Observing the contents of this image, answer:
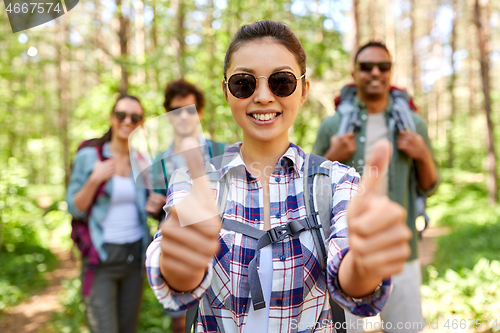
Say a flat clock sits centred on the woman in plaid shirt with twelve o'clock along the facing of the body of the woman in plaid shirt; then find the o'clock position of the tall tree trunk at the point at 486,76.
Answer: The tall tree trunk is roughly at 7 o'clock from the woman in plaid shirt.

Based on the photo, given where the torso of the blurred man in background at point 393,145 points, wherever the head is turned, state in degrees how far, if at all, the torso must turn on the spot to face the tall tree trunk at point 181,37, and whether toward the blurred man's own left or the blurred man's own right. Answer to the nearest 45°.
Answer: approximately 135° to the blurred man's own right

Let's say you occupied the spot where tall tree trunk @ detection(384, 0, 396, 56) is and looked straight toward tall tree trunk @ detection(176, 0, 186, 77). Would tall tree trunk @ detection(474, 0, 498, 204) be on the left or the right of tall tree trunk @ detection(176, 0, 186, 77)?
left

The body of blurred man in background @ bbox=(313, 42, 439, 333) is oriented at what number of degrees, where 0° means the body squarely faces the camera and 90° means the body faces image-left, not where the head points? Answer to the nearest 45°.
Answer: approximately 0°

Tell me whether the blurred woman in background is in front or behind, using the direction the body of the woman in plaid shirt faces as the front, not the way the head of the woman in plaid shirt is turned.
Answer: behind

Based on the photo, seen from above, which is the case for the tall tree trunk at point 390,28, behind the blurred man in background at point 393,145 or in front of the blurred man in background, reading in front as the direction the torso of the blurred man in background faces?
behind

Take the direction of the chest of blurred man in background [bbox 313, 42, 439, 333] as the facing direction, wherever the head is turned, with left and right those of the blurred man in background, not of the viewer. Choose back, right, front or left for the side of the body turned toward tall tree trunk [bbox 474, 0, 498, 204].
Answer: back

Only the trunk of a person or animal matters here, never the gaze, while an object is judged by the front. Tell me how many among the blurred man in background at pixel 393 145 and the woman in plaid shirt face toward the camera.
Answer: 2

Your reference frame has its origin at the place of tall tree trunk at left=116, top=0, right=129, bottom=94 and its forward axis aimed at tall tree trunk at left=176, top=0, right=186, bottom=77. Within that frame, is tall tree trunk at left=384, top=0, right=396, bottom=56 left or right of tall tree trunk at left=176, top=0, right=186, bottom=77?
left

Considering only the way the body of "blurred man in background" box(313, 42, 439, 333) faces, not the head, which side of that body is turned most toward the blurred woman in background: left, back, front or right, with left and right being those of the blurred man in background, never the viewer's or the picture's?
right
